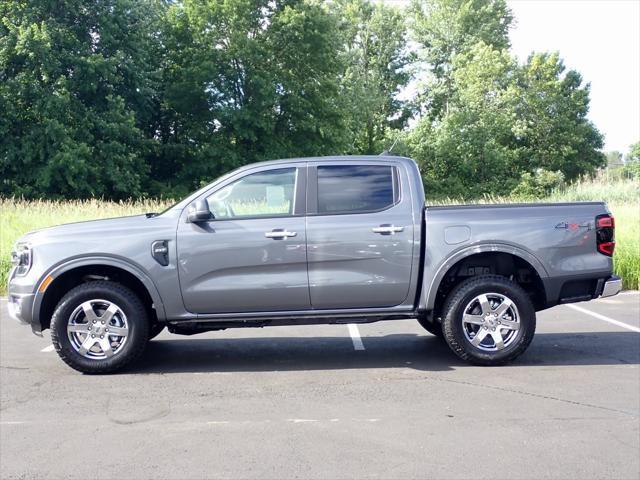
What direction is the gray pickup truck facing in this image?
to the viewer's left

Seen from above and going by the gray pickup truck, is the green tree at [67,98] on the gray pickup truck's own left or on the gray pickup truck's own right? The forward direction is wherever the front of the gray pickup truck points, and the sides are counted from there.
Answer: on the gray pickup truck's own right

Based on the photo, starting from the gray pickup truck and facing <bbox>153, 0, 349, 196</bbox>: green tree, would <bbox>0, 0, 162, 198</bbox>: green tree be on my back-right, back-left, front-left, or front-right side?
front-left

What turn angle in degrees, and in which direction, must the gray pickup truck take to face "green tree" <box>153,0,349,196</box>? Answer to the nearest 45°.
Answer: approximately 90° to its right

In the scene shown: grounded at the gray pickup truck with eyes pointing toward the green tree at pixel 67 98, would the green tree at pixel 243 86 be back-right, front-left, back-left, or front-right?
front-right
